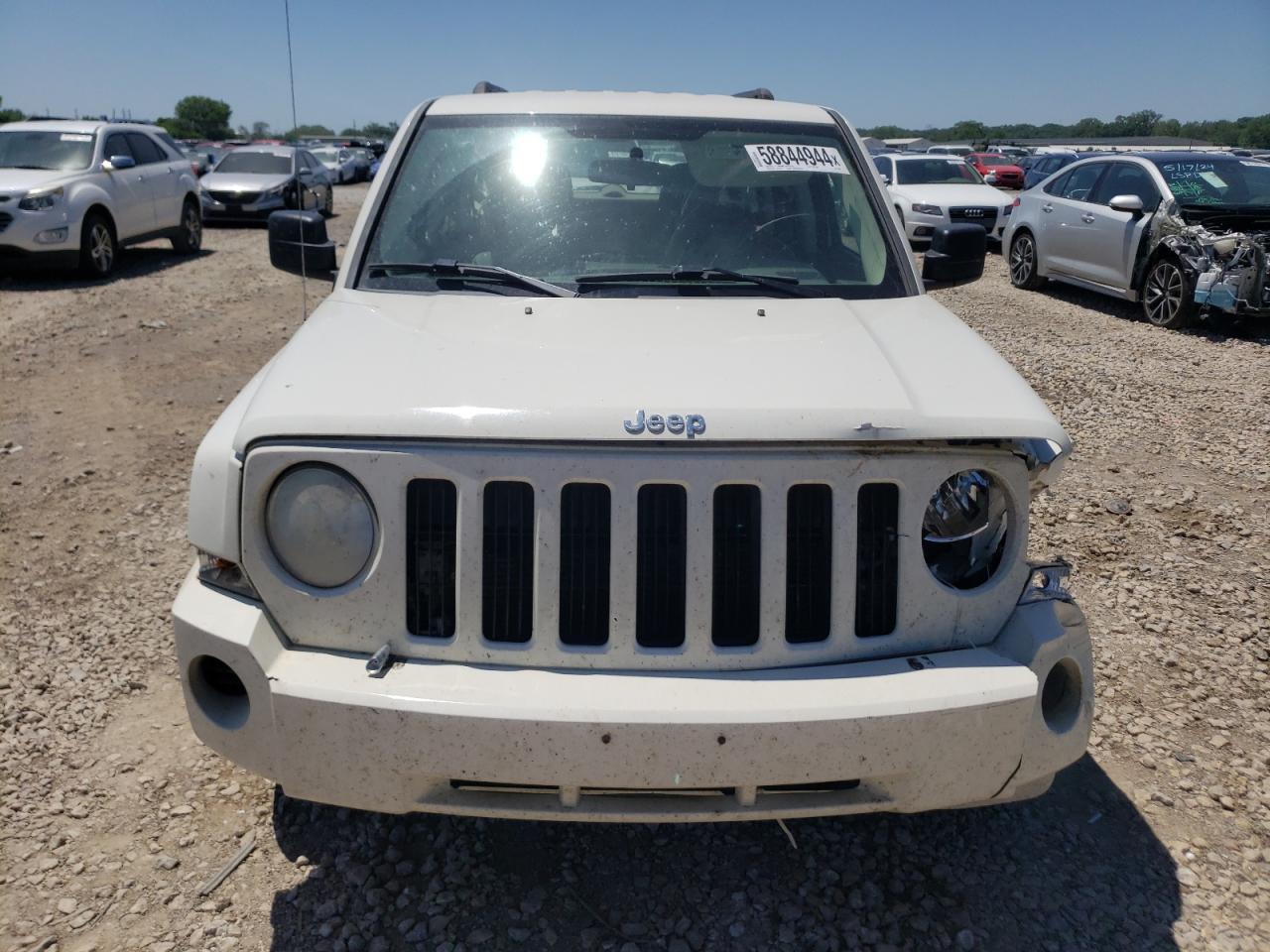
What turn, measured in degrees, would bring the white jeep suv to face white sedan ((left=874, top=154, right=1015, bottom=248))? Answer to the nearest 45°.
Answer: approximately 180°

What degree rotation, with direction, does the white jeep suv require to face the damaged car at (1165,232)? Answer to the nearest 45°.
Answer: approximately 135° to its left

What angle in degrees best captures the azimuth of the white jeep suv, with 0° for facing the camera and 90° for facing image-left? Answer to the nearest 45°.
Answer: approximately 0°

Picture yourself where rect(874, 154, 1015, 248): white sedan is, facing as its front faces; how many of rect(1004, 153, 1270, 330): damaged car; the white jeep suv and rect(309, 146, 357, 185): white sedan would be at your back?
1

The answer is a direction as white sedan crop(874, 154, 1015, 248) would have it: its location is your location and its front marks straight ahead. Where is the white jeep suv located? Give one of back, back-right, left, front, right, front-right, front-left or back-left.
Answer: front-right

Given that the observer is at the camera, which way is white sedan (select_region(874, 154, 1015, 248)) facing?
facing the viewer and to the right of the viewer

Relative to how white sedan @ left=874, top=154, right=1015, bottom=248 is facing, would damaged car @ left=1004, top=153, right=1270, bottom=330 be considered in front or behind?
in front

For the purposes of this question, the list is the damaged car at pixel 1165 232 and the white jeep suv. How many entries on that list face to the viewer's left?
0

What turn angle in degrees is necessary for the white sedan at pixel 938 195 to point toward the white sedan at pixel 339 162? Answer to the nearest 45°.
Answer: approximately 180°

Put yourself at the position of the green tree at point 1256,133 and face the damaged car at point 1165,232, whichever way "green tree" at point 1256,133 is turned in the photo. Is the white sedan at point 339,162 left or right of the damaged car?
right

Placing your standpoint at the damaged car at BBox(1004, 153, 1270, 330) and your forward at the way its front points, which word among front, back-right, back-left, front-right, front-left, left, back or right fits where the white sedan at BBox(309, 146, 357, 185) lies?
back

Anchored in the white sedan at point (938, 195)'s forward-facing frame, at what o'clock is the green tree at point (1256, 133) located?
The green tree is roughly at 8 o'clock from the white sedan.

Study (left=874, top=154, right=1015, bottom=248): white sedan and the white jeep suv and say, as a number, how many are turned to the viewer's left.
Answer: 0
